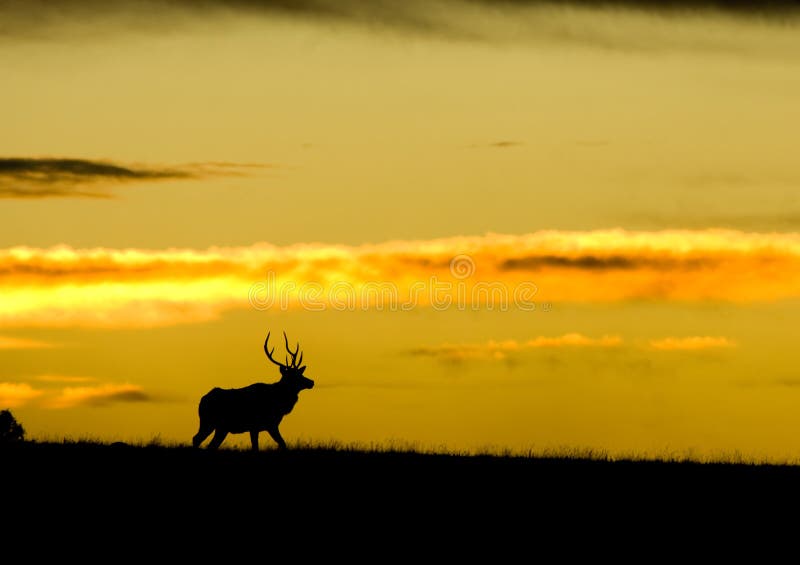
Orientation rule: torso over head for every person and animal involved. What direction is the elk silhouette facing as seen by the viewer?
to the viewer's right
